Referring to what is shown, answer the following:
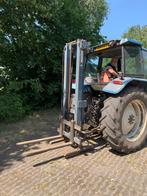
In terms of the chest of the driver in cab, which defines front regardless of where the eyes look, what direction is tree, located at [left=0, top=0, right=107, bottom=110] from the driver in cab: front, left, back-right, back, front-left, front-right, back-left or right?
right
